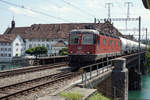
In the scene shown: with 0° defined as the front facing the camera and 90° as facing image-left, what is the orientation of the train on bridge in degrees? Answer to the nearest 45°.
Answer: approximately 45°
